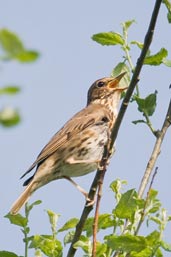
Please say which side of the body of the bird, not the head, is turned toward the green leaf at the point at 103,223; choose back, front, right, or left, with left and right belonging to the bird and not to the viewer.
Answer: front

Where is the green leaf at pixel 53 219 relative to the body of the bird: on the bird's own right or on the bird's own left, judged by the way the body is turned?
on the bird's own right

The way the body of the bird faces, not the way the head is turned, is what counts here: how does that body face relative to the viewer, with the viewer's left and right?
facing to the right of the viewer
